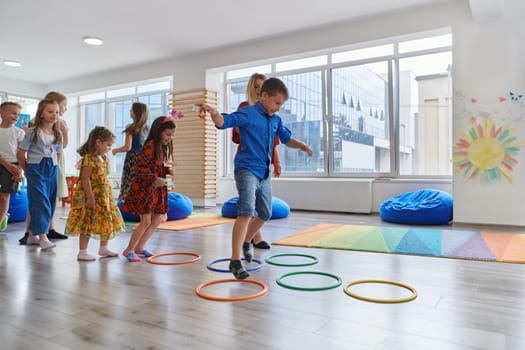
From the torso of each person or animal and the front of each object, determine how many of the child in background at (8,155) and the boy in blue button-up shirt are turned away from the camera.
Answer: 0

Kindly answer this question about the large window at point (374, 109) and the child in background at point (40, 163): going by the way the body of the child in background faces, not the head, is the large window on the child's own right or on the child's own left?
on the child's own left

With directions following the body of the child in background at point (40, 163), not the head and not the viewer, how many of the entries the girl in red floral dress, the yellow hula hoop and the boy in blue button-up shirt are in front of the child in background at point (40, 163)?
3

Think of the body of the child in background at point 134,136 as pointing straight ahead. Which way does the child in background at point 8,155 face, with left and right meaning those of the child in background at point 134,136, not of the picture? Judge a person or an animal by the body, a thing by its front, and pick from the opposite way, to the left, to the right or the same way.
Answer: the opposite way

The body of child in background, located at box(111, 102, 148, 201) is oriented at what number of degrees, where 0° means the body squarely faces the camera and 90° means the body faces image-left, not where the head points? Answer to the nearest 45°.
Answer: approximately 135°

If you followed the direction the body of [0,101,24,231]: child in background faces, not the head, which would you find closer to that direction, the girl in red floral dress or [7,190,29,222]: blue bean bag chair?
the girl in red floral dress

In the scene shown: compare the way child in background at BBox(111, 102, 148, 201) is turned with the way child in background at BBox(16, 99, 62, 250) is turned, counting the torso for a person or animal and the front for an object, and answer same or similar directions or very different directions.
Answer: very different directions

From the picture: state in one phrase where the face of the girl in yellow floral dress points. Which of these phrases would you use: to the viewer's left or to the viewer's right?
to the viewer's right

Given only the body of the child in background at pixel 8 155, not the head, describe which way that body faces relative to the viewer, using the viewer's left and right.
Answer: facing the viewer and to the right of the viewer

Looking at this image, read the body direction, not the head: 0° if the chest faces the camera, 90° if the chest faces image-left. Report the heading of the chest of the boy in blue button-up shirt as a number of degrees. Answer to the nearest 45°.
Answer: approximately 315°

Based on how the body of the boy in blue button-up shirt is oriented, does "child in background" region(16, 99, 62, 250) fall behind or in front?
behind

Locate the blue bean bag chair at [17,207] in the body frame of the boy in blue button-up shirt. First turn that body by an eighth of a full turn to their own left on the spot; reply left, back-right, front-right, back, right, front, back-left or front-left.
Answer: back-left
